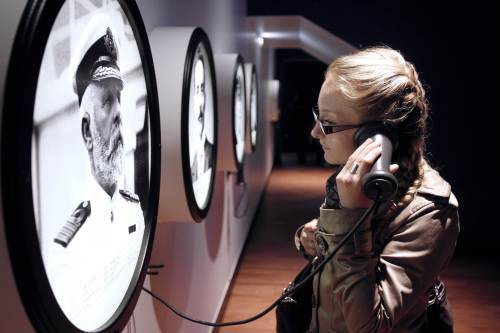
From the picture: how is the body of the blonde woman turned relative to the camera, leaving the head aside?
to the viewer's left

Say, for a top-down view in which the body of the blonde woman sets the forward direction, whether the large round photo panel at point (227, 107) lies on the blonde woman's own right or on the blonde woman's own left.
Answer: on the blonde woman's own right

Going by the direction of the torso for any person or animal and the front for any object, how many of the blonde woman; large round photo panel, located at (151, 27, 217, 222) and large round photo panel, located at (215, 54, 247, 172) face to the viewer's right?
2

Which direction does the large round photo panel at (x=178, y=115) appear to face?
to the viewer's right

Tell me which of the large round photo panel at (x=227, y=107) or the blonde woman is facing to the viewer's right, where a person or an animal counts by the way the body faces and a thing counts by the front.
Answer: the large round photo panel

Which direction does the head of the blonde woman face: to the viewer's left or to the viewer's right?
to the viewer's left

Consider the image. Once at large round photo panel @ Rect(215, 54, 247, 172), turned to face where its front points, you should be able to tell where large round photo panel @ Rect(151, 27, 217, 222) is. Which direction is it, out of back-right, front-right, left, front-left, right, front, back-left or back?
right

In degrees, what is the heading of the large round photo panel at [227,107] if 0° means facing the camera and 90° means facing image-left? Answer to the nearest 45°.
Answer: approximately 270°

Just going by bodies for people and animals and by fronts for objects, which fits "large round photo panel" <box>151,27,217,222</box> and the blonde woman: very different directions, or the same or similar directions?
very different directions

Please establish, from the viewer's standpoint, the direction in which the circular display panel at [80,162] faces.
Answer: facing the viewer and to the right of the viewer

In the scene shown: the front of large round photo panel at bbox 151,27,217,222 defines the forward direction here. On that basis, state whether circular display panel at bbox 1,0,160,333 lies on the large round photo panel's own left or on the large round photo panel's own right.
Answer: on the large round photo panel's own right

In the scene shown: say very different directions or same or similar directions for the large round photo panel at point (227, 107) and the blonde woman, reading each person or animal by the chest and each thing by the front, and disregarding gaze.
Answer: very different directions
